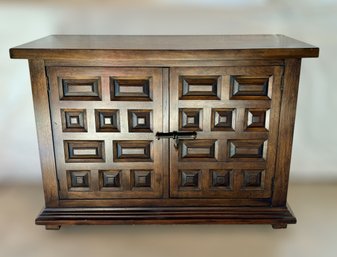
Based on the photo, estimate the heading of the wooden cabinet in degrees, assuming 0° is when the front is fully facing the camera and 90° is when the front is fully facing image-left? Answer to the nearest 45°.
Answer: approximately 0°
